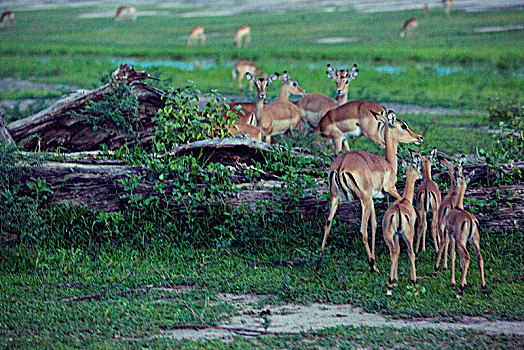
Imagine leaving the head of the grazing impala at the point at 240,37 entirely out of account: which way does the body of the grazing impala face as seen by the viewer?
to the viewer's left

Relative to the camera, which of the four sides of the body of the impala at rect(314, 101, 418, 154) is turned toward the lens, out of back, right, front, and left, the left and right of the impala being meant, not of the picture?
right

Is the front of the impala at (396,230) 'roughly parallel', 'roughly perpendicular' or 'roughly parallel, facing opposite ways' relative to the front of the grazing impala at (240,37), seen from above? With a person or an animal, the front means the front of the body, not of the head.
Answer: roughly perpendicular

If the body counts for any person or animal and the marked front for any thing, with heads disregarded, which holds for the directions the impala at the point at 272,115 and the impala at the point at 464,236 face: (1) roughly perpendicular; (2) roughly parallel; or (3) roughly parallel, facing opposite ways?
roughly perpendicular

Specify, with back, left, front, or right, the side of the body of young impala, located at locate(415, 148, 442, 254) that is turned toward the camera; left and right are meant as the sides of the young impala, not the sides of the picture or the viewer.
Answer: back

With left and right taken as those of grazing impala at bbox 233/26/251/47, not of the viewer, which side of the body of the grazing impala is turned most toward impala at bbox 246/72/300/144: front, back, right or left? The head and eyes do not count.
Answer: left

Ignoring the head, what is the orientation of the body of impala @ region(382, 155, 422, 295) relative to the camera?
away from the camera

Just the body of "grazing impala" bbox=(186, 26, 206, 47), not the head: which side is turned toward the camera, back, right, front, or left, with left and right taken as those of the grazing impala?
left

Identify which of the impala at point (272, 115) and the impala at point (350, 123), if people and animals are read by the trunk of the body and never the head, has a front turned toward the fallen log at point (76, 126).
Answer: the impala at point (272, 115)

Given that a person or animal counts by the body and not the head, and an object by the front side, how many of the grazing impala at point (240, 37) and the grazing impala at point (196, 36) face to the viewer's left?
2

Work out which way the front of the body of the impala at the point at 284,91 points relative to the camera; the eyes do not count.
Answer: to the viewer's right

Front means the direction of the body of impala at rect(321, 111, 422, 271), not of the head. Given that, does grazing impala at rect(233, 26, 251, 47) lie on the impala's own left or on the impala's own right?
on the impala's own left

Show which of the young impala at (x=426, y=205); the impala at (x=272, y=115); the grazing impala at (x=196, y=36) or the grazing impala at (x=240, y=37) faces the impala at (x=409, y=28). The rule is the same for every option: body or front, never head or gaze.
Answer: the young impala

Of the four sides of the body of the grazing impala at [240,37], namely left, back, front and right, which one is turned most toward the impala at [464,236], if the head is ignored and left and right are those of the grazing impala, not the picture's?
left

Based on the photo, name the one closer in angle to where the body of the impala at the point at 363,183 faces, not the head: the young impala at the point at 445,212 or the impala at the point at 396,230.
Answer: the young impala
